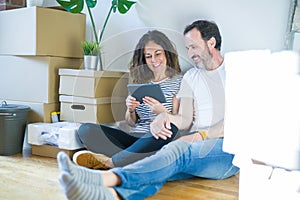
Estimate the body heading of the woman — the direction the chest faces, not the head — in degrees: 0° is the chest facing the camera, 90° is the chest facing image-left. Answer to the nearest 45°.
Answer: approximately 45°

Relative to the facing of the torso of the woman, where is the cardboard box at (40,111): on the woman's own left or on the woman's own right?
on the woman's own right

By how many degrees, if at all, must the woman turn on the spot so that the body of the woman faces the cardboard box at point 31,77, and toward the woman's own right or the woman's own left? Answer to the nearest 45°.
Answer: approximately 90° to the woman's own right

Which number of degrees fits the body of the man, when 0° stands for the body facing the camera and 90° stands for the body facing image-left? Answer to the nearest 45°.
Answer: approximately 45°

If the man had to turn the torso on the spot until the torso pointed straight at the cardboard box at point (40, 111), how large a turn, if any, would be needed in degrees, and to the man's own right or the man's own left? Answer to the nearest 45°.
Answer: approximately 90° to the man's own right

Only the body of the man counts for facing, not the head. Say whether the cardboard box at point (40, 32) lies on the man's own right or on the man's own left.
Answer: on the man's own right

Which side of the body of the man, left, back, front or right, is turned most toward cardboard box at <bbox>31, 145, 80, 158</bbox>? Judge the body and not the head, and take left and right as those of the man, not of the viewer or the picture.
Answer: right

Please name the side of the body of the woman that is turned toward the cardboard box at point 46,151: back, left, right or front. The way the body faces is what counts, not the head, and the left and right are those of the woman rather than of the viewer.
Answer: right

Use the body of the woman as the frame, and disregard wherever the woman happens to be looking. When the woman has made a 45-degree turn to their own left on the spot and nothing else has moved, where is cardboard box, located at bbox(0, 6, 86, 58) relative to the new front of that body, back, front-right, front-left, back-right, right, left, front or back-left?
back-right
